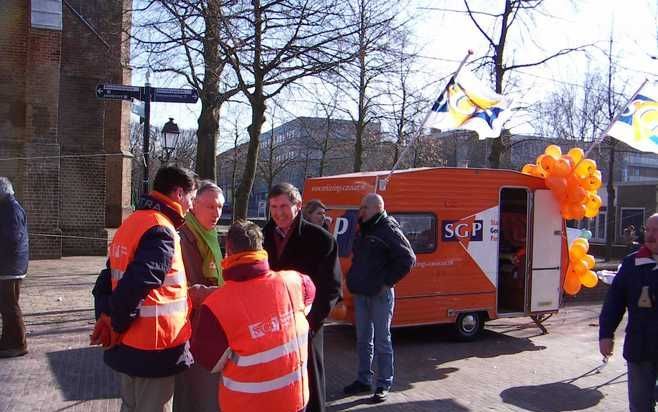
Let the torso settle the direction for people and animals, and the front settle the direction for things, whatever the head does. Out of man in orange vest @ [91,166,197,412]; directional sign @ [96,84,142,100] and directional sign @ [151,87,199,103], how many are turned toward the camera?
2

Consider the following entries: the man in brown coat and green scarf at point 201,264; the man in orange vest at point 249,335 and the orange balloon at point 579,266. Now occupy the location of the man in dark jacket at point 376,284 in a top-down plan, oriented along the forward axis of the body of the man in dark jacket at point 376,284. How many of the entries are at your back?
1

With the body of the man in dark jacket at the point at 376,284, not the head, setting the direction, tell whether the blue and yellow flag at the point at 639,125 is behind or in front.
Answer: behind

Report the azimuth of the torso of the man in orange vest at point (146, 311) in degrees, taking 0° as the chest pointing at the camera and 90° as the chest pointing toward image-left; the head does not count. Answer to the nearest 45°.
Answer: approximately 225°

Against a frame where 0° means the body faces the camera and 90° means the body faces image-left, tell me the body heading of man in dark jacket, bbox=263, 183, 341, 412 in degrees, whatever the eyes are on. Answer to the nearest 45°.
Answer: approximately 45°

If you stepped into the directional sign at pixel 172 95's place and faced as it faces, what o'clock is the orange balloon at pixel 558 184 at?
The orange balloon is roughly at 10 o'clock from the directional sign.

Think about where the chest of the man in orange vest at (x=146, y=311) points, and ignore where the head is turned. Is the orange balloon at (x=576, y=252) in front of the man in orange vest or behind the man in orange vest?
in front

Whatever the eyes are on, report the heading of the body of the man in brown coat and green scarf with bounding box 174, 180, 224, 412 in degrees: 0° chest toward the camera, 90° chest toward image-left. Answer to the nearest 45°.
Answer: approximately 315°

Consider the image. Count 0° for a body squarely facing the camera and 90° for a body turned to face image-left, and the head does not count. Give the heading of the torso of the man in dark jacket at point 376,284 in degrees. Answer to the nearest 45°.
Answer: approximately 45°

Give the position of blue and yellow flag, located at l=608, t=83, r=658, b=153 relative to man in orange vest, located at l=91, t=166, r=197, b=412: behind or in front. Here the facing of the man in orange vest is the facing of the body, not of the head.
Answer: in front

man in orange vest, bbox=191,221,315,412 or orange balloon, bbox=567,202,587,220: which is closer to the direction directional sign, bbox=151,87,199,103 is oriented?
the man in orange vest

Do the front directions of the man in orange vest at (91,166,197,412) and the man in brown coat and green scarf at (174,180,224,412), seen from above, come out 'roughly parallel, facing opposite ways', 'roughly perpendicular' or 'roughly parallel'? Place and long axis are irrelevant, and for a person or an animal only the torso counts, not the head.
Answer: roughly perpendicular

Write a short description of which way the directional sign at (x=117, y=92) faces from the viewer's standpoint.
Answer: facing the viewer

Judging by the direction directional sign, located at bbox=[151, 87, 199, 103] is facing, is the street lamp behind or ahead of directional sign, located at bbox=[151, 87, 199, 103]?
behind

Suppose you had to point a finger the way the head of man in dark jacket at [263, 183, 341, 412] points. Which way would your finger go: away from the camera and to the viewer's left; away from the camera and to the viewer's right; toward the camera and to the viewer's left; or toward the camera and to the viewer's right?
toward the camera and to the viewer's left
